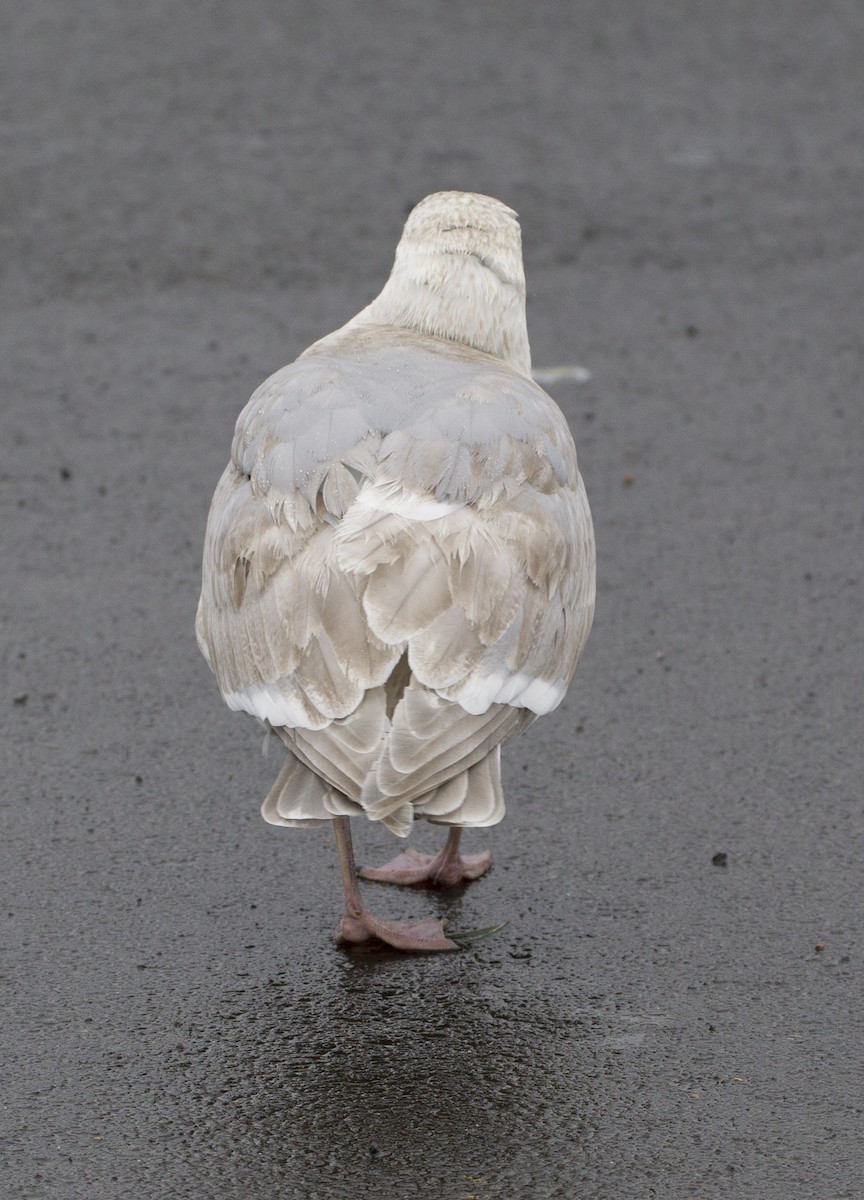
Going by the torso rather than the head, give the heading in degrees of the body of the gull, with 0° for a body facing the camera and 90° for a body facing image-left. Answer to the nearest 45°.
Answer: approximately 180°
